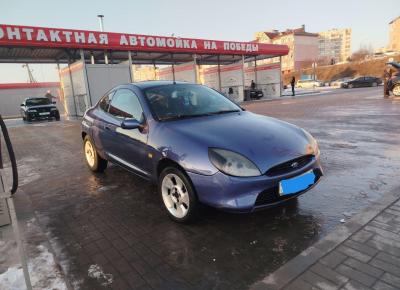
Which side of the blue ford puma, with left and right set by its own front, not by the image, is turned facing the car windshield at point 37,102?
back

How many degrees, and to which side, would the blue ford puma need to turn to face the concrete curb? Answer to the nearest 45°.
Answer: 0° — it already faces it

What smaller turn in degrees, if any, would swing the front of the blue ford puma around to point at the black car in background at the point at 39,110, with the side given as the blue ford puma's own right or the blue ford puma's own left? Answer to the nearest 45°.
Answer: approximately 180°

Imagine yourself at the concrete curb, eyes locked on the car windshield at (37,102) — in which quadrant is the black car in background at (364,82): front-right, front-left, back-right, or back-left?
front-right

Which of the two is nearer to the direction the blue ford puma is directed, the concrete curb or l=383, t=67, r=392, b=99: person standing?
the concrete curb

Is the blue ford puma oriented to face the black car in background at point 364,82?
no

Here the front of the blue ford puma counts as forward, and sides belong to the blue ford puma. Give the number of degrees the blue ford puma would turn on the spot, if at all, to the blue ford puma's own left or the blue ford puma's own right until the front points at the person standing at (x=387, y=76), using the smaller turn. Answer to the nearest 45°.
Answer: approximately 90° to the blue ford puma's own left

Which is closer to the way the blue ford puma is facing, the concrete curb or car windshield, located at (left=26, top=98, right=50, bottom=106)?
the concrete curb

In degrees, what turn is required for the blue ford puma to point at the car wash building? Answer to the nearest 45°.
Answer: approximately 135° to its left

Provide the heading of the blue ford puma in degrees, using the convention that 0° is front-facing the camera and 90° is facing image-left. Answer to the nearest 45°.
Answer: approximately 315°
